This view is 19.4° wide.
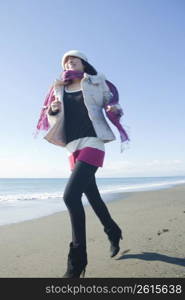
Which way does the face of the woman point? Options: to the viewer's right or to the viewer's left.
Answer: to the viewer's left

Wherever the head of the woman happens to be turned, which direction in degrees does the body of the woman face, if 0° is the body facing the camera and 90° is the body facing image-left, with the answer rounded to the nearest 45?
approximately 45°
